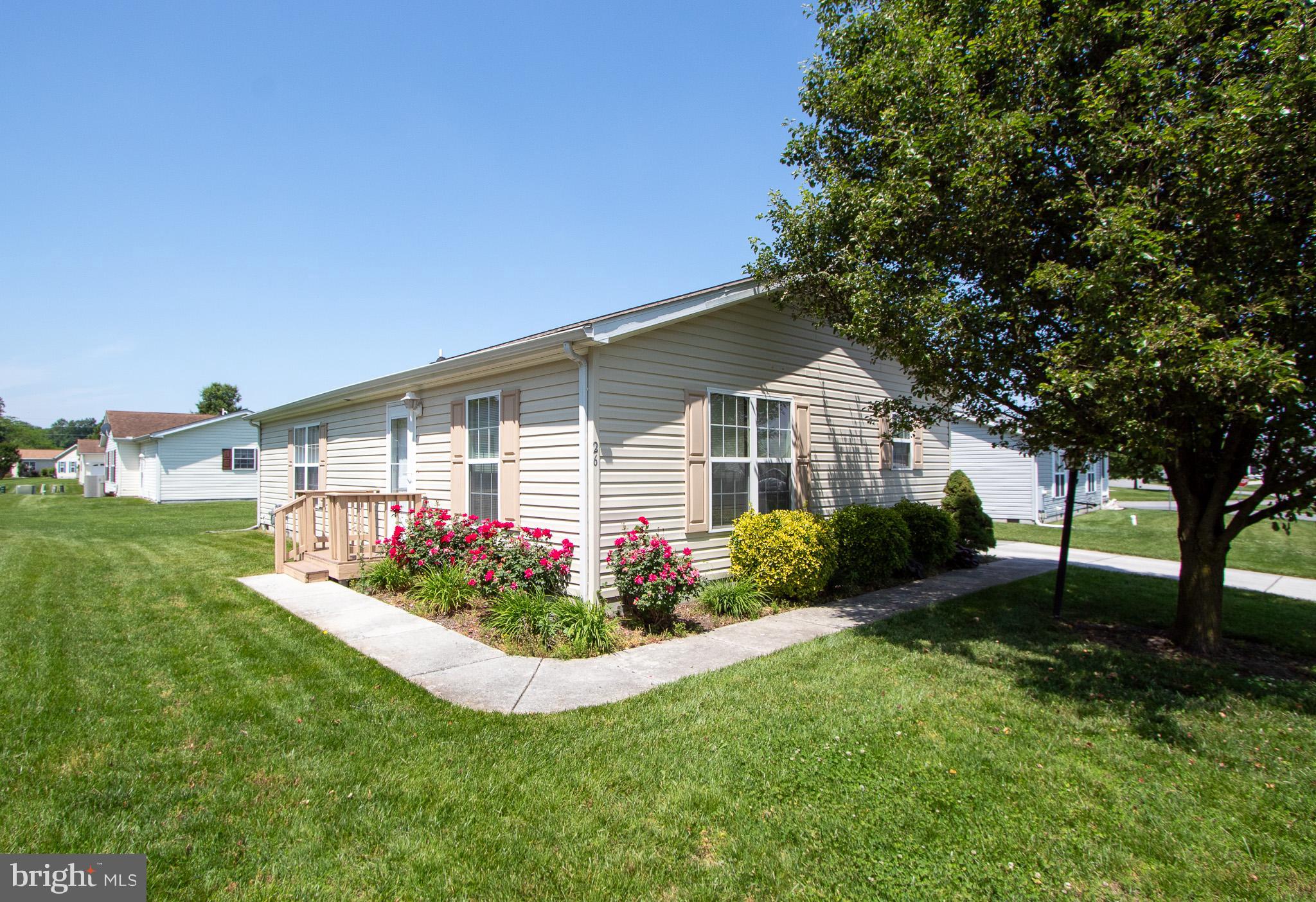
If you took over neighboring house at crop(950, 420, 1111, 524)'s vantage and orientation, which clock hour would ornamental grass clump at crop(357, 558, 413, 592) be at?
The ornamental grass clump is roughly at 2 o'clock from the neighboring house.

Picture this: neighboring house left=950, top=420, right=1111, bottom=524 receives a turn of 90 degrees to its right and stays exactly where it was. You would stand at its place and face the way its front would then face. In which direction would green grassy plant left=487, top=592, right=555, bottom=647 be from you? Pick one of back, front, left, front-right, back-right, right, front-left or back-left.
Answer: front-left

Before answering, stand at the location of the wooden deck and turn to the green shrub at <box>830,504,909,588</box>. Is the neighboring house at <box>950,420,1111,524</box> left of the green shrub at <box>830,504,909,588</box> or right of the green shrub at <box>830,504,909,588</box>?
left

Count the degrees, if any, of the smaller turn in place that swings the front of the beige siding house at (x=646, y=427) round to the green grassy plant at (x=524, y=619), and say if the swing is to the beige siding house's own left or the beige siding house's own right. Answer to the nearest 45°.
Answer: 0° — it already faces it

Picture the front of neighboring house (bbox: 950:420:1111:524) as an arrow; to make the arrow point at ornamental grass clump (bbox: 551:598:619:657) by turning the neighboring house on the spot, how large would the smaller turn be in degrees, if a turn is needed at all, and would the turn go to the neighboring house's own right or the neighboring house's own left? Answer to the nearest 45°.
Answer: approximately 45° to the neighboring house's own right

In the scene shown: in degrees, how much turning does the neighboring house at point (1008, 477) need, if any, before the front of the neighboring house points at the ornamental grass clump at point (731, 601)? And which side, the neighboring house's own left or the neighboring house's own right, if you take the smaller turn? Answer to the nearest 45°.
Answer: approximately 45° to the neighboring house's own right

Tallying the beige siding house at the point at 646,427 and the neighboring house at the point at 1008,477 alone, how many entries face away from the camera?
0

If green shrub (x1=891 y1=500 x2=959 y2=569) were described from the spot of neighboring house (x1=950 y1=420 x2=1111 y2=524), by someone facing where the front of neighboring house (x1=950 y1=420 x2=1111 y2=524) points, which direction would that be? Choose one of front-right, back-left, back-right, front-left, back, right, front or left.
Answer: front-right

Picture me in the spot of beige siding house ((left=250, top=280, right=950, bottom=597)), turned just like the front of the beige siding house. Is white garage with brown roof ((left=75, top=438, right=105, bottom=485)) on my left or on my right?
on my right
